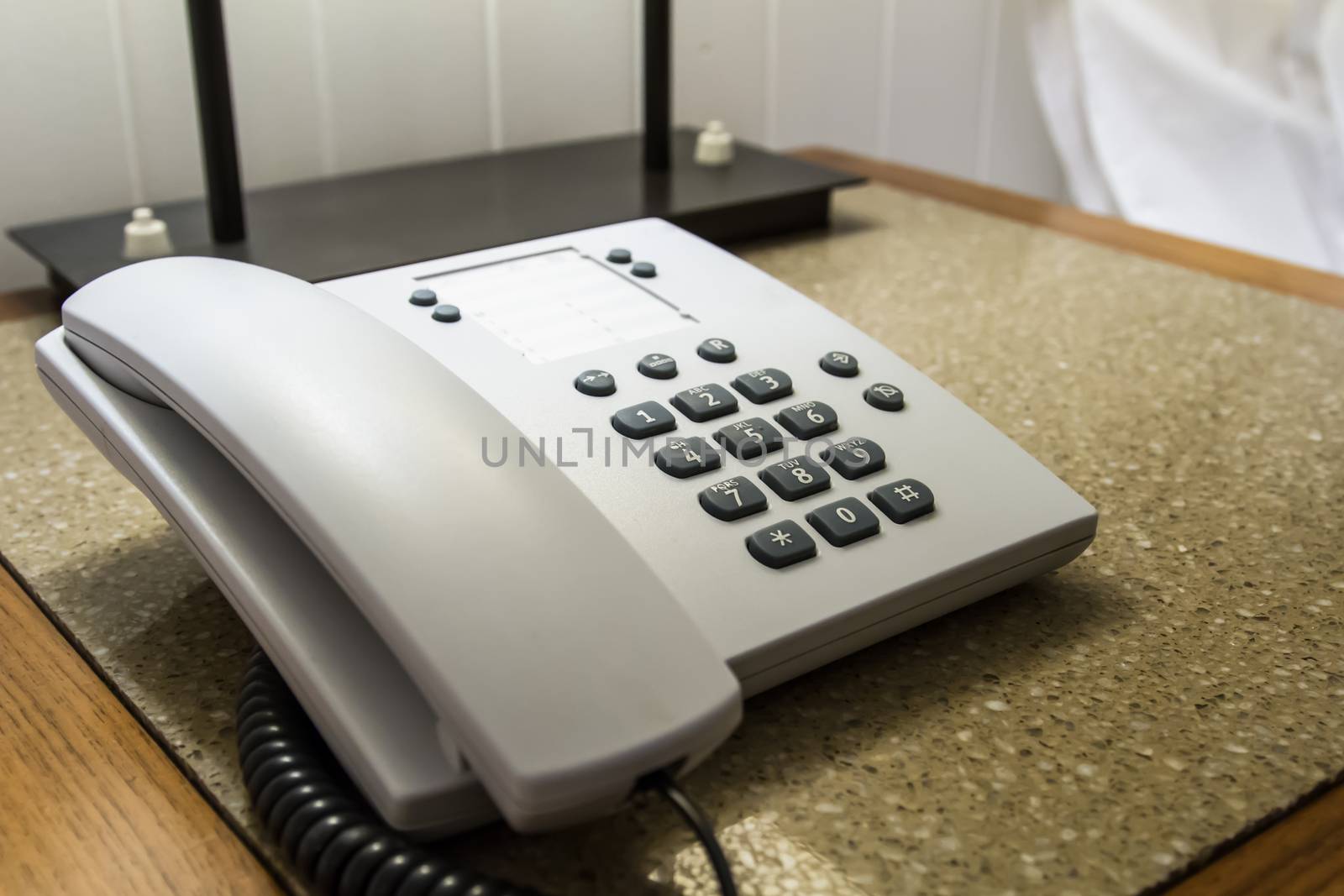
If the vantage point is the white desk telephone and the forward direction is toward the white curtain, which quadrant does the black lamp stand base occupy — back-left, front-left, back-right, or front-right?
front-left

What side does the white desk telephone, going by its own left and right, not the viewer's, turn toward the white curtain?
left
